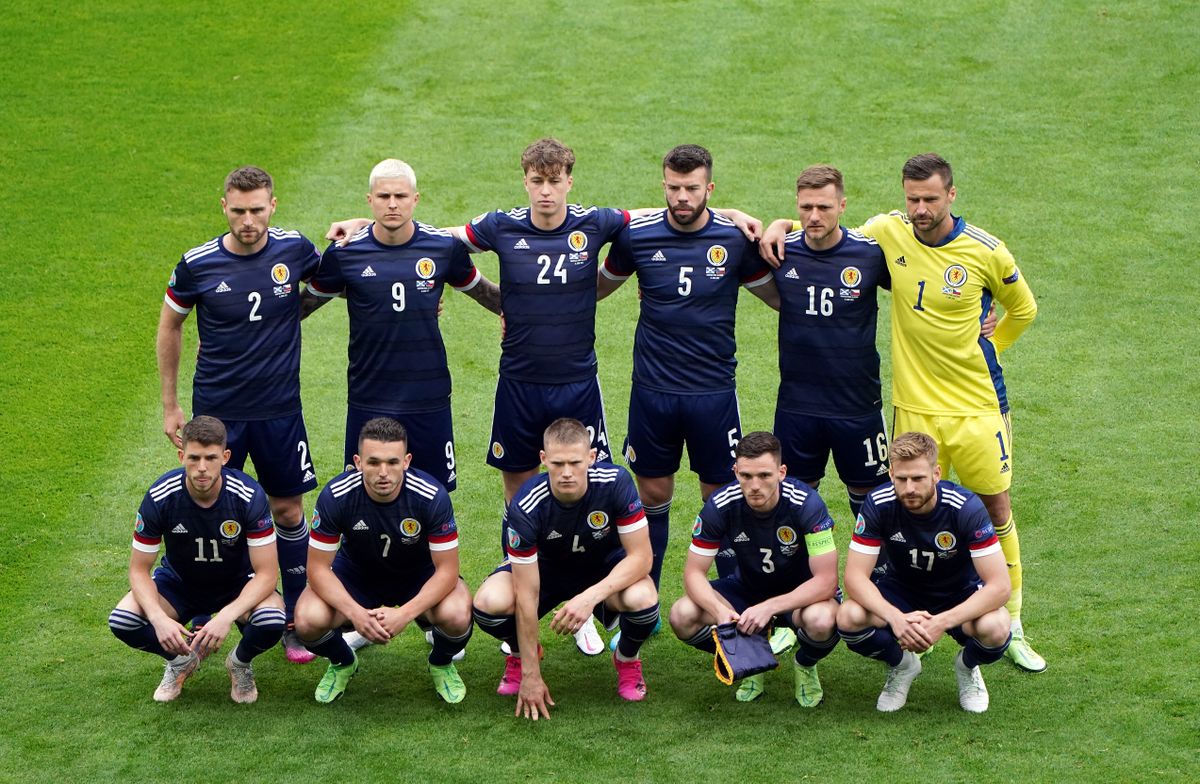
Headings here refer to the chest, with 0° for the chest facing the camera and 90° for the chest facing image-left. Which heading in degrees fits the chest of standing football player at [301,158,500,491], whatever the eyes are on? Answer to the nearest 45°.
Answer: approximately 0°

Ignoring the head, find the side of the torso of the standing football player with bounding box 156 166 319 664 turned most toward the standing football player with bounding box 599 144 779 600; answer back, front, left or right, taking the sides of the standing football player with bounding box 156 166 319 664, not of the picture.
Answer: left

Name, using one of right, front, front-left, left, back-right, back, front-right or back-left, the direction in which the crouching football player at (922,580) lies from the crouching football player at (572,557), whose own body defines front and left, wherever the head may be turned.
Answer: left

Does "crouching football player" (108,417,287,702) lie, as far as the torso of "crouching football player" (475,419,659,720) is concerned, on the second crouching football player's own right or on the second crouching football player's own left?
on the second crouching football player's own right

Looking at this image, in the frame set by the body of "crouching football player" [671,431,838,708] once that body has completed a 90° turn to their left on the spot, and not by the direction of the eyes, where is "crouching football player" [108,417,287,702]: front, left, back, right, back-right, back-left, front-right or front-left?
back
